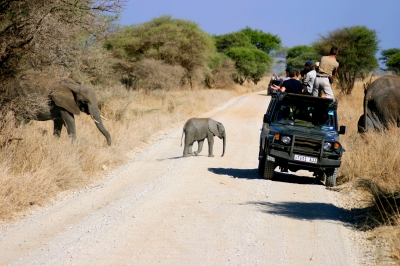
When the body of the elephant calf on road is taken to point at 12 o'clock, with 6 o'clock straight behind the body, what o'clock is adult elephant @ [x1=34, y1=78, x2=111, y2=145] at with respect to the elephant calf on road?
The adult elephant is roughly at 6 o'clock from the elephant calf on road.

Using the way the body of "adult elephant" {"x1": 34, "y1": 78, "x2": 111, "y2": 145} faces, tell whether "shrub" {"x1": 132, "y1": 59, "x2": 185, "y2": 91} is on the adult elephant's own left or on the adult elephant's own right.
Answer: on the adult elephant's own left

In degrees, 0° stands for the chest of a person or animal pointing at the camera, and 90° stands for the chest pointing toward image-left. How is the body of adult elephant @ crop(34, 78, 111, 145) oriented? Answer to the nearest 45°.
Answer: approximately 270°

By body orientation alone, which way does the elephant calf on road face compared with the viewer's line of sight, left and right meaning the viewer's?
facing to the right of the viewer

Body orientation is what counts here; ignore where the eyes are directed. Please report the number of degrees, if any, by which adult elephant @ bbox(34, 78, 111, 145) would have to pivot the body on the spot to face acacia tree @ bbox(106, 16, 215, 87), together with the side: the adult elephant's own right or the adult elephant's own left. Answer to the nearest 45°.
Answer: approximately 90° to the adult elephant's own left
